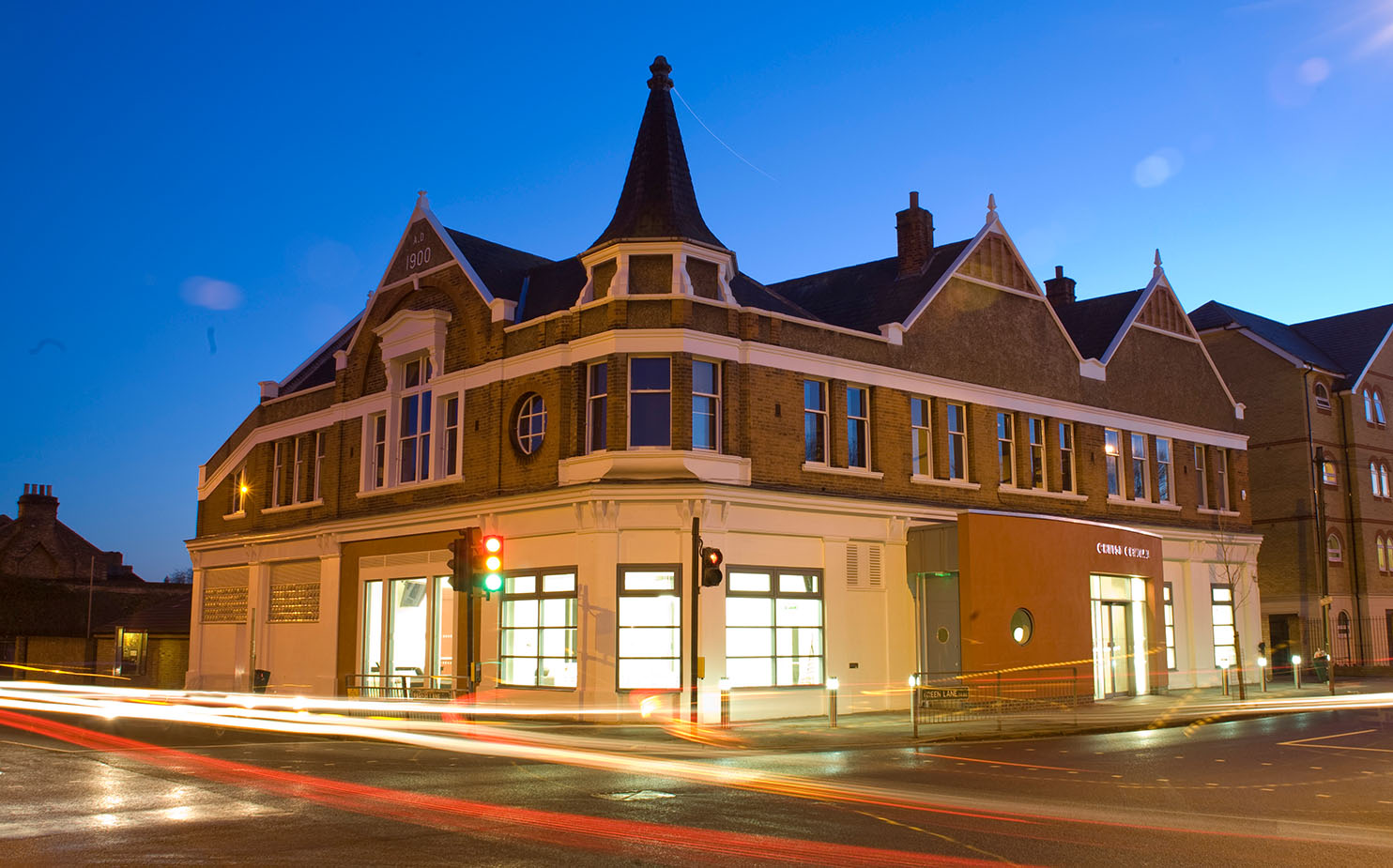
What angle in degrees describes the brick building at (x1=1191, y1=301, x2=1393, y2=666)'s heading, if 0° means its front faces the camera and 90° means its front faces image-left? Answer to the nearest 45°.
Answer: approximately 315°

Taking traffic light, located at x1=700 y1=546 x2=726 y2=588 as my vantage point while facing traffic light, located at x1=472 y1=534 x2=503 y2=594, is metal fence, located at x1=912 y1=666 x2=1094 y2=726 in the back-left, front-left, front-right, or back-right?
back-right

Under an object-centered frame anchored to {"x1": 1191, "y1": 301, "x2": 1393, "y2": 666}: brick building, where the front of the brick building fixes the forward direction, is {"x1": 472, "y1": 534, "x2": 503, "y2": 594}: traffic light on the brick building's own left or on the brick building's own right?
on the brick building's own right

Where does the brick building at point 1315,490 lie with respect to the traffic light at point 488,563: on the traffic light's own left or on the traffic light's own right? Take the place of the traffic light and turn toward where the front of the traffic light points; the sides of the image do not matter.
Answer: on the traffic light's own left

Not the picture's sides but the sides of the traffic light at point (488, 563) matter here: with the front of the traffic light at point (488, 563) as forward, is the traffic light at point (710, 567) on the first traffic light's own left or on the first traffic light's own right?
on the first traffic light's own left

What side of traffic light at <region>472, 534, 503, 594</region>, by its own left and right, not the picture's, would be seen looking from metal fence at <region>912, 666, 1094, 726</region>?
left

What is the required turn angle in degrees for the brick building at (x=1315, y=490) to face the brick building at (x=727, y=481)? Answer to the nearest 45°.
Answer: approximately 90° to its right

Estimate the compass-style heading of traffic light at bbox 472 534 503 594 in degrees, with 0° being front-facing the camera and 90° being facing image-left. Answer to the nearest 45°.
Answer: approximately 315°
